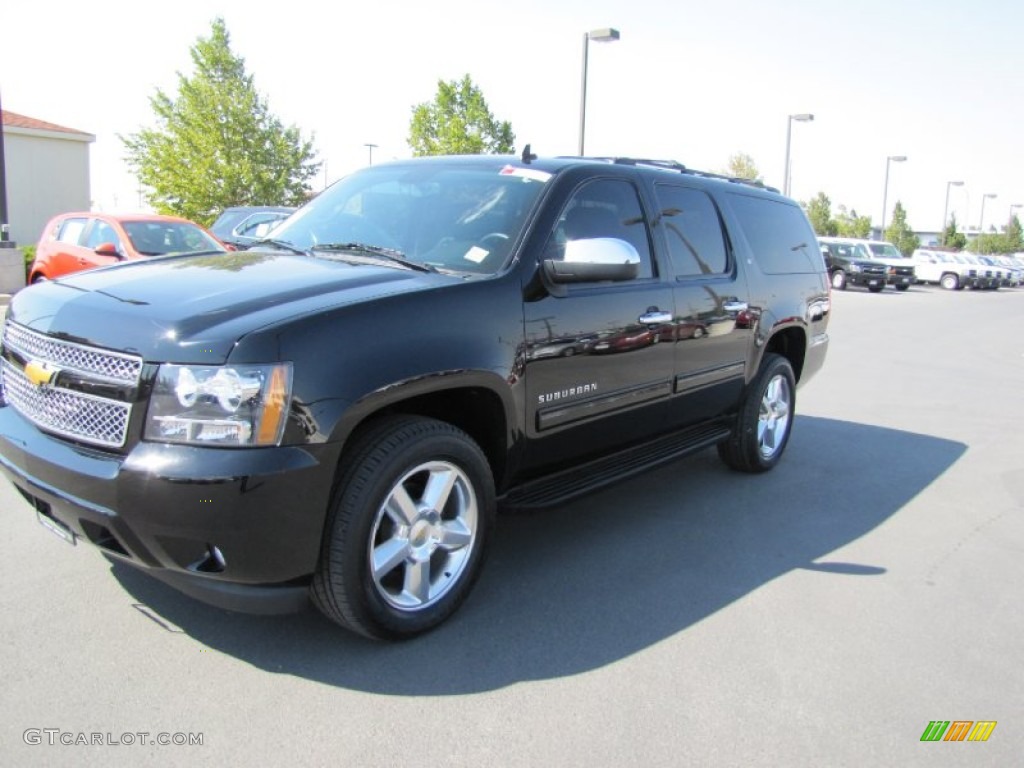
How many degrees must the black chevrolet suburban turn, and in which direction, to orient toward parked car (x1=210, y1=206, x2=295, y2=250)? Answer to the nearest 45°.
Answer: approximately 135° to its right

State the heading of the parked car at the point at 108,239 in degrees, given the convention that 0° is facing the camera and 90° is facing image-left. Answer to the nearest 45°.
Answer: approximately 315°

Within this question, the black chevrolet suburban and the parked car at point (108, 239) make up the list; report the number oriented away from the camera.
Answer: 0

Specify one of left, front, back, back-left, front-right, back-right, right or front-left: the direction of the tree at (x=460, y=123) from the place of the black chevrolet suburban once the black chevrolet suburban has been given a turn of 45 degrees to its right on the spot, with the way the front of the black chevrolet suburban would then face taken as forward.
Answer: right

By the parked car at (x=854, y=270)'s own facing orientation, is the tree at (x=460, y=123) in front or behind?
behind

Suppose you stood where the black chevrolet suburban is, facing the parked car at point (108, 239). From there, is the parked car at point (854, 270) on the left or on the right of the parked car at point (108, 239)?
right

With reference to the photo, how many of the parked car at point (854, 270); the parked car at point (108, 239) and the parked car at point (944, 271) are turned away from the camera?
0

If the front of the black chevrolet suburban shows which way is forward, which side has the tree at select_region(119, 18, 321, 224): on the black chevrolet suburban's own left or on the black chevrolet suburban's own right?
on the black chevrolet suburban's own right

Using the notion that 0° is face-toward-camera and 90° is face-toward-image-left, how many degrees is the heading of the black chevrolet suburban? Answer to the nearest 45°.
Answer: approximately 45°

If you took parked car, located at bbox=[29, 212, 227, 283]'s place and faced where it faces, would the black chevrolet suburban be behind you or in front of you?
in front

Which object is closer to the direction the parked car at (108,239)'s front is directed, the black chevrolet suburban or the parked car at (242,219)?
the black chevrolet suburban

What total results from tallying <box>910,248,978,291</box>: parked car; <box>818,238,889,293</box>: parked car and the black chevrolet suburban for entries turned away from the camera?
0
